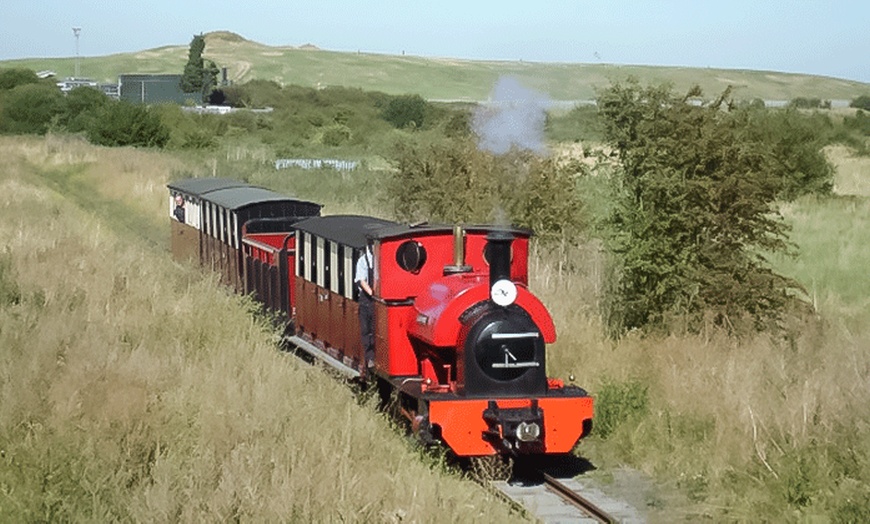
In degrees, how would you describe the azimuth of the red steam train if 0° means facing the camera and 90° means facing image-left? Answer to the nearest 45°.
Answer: approximately 315°

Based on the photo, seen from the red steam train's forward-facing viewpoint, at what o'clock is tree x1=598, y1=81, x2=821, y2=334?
The tree is roughly at 9 o'clock from the red steam train.

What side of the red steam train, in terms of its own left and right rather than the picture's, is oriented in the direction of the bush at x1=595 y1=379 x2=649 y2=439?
front

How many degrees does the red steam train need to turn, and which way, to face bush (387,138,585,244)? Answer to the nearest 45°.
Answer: approximately 135° to its left
